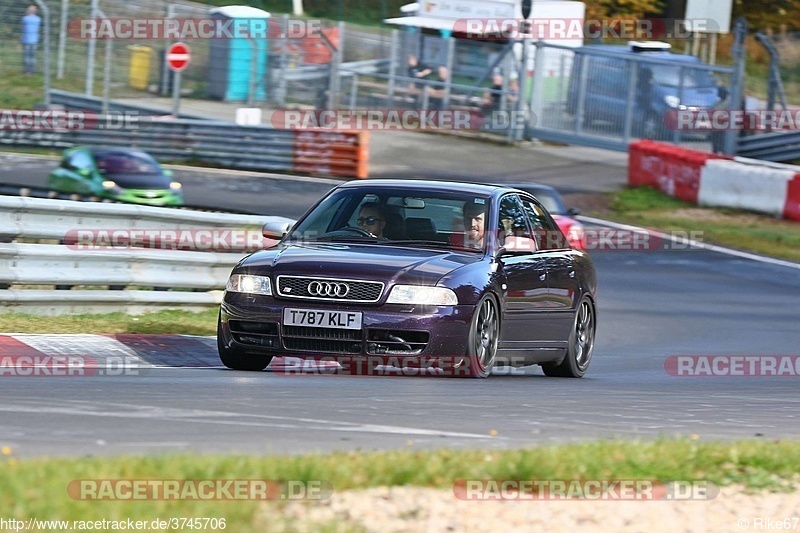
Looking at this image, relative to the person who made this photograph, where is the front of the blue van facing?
facing the viewer and to the right of the viewer

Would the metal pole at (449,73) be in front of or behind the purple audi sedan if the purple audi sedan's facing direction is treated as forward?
behind

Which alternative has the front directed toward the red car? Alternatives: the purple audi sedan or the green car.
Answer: the green car

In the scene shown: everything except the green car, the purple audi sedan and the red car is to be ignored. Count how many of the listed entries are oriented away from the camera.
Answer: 0

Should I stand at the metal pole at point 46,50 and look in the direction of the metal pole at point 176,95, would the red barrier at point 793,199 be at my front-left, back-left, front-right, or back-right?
front-right

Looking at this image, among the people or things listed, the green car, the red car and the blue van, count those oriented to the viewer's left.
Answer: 0

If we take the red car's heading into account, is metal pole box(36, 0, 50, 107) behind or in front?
behind

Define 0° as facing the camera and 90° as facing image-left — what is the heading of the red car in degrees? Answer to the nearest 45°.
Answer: approximately 315°

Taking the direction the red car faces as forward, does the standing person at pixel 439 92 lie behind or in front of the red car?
behind

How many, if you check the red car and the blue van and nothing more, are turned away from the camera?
0

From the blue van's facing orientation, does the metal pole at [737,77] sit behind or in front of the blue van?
in front

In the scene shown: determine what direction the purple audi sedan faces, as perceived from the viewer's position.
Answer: facing the viewer and to the left of the viewer

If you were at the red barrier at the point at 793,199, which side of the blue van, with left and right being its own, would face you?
front

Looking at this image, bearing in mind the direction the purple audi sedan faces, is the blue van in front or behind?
behind

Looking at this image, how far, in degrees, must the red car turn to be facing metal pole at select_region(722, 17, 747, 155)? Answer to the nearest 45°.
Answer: approximately 135° to its left

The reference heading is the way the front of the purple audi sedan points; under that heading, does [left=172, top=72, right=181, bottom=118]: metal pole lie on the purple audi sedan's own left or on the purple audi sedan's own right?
on the purple audi sedan's own right

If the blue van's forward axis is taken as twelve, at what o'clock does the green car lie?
The green car is roughly at 3 o'clock from the blue van.

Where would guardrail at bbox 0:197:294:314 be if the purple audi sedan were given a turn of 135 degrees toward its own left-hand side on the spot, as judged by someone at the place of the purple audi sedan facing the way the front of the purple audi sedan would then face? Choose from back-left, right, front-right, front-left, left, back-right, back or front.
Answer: back-left

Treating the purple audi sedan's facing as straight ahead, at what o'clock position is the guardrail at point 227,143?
The guardrail is roughly at 4 o'clock from the purple audi sedan.
